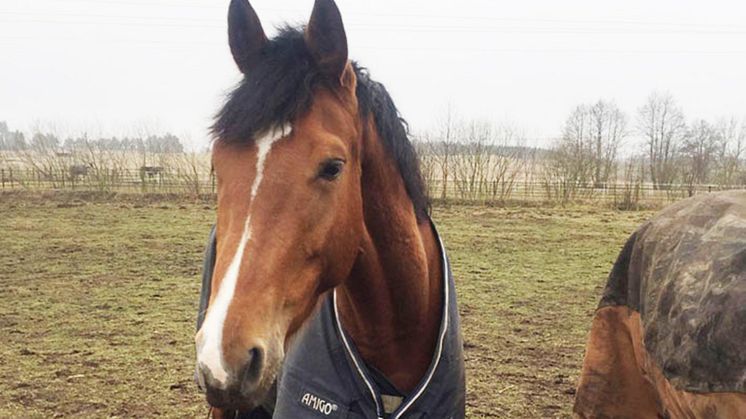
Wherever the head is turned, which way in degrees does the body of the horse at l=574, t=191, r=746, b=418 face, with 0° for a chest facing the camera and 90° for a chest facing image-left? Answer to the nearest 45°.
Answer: approximately 270°

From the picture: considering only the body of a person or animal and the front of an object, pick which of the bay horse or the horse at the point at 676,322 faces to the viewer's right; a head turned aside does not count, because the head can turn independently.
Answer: the horse

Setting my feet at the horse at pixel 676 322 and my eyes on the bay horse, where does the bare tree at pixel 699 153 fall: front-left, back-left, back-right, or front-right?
back-right

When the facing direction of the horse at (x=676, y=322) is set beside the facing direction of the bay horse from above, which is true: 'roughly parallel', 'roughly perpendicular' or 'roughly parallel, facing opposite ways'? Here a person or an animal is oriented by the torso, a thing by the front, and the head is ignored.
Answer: roughly perpendicular

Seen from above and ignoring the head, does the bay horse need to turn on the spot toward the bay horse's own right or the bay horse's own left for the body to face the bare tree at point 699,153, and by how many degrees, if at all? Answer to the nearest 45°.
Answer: approximately 180°

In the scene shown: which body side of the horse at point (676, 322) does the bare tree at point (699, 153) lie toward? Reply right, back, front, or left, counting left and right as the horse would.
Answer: left

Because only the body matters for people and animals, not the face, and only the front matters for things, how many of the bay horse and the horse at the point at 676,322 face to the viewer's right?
1

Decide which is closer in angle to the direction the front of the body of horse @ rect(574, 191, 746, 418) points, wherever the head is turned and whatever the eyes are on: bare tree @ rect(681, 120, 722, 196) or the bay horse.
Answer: the bare tree
